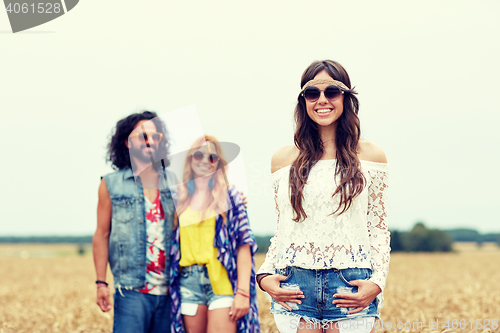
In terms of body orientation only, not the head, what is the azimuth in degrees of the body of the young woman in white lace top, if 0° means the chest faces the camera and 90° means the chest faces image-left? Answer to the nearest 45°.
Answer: approximately 0°

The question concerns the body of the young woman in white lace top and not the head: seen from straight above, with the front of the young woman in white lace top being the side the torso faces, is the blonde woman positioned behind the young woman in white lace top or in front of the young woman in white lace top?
behind
